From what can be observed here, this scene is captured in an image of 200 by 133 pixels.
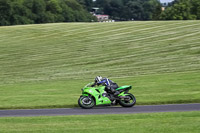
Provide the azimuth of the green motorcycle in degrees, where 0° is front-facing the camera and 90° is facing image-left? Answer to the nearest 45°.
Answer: approximately 90°

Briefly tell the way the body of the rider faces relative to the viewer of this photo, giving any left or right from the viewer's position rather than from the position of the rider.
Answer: facing to the left of the viewer
